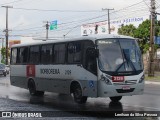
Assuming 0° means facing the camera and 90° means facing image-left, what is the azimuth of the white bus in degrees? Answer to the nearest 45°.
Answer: approximately 315°

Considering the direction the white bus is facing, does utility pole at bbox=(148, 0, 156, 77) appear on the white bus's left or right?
on its left
